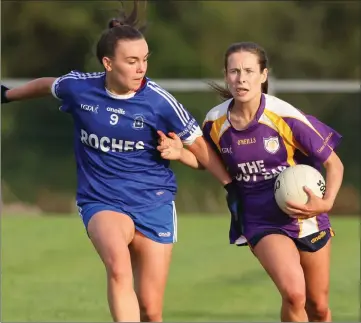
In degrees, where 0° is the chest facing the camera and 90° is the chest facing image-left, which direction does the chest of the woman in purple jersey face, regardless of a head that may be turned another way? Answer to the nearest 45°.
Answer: approximately 0°

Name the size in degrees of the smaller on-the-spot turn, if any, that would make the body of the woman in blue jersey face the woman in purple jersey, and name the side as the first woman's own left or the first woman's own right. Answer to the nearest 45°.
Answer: approximately 90° to the first woman's own left

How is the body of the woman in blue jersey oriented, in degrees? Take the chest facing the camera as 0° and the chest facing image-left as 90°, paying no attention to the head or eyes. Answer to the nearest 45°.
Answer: approximately 0°

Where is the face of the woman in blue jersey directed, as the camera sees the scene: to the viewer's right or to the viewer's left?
to the viewer's right

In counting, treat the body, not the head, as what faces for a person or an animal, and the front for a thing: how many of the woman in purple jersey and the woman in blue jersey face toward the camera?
2

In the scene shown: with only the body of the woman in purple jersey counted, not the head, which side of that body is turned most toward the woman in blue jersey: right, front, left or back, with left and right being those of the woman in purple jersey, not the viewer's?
right
